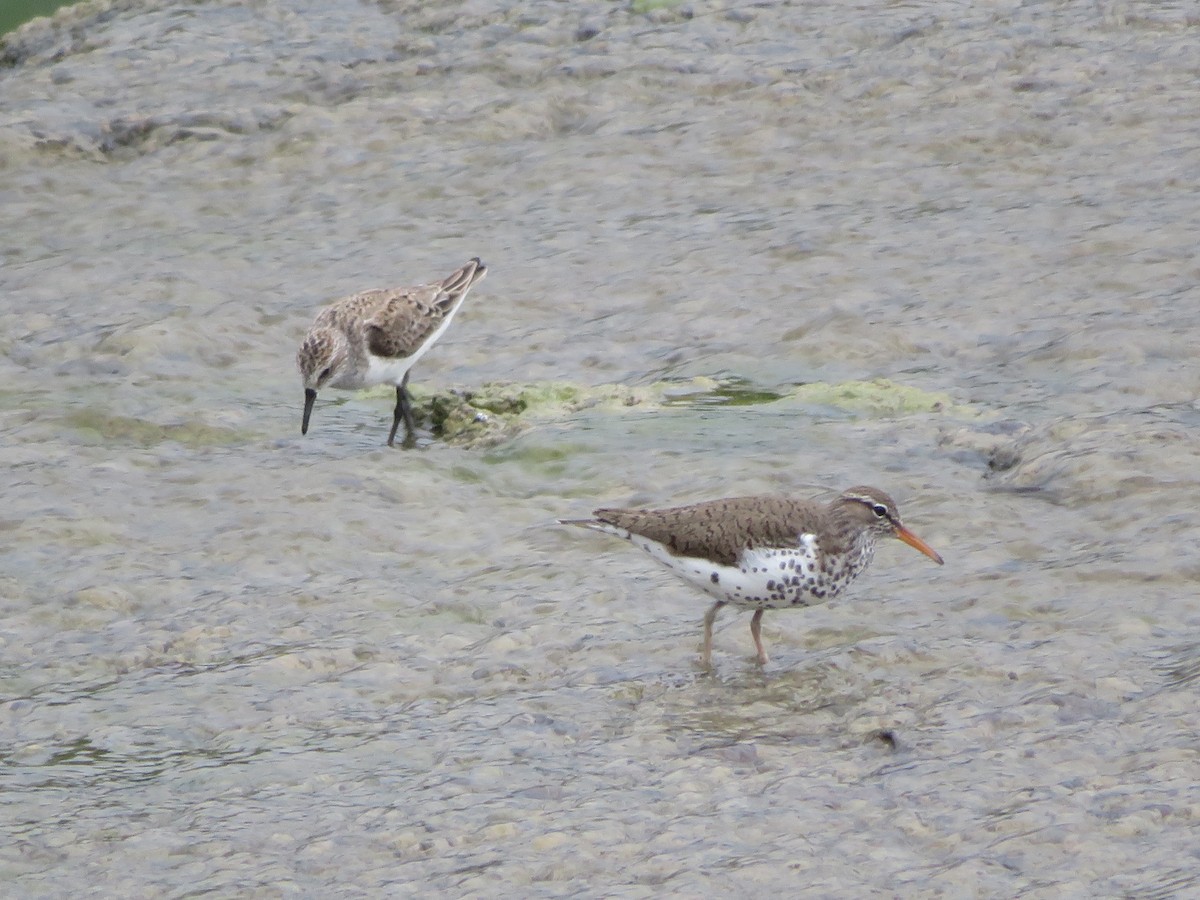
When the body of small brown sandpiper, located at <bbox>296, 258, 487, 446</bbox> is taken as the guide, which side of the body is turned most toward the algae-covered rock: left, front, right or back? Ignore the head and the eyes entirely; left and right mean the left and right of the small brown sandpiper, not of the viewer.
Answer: back

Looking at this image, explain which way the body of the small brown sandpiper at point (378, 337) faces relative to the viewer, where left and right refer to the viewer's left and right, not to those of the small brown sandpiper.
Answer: facing to the left of the viewer

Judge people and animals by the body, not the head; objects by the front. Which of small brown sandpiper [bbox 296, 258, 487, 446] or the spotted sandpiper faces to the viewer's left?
the small brown sandpiper

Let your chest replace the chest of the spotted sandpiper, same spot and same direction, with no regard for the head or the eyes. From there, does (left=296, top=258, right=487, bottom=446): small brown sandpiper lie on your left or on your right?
on your left

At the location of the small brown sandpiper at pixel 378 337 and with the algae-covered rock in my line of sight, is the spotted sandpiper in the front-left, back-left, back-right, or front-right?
front-right

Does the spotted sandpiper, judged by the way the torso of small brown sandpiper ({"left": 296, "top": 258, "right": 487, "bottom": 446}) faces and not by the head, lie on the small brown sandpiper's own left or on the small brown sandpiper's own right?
on the small brown sandpiper's own left

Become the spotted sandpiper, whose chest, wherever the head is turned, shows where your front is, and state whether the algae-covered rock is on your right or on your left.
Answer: on your left

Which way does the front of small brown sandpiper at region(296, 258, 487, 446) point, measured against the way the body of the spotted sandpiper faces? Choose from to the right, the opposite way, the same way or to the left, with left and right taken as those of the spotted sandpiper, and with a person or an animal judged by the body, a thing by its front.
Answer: the opposite way

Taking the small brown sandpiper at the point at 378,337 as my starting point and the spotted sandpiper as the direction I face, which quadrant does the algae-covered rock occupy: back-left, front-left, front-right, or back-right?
front-left

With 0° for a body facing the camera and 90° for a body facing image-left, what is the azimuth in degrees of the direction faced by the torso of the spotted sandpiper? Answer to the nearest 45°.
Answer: approximately 270°

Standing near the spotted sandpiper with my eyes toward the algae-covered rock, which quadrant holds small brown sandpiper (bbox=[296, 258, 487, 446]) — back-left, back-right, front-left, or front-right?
front-left

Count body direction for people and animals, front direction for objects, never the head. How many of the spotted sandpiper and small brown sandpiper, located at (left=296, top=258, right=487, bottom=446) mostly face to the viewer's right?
1
